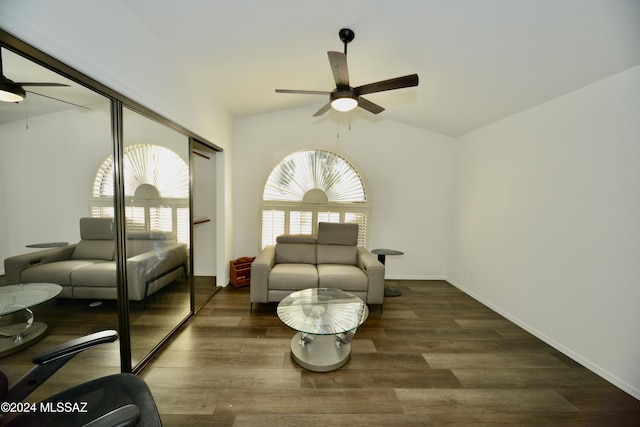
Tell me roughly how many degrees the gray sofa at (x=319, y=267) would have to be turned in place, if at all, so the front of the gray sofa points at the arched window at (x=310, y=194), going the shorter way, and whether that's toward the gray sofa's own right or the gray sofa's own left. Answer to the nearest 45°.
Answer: approximately 180°

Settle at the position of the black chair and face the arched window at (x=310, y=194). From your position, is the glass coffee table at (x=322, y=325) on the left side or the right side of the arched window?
right

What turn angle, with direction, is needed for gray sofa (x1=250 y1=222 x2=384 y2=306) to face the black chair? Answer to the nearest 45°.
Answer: approximately 45° to its right

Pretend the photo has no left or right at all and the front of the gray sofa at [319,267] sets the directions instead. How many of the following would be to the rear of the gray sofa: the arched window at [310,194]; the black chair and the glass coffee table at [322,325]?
1

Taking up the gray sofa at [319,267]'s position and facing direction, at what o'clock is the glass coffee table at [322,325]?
The glass coffee table is roughly at 12 o'clock from the gray sofa.

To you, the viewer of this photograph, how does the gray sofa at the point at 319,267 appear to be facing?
facing the viewer

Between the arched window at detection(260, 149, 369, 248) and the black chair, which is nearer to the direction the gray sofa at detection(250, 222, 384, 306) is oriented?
the black chair

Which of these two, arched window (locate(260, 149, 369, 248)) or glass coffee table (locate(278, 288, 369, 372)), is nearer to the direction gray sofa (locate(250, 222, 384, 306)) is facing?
the glass coffee table
